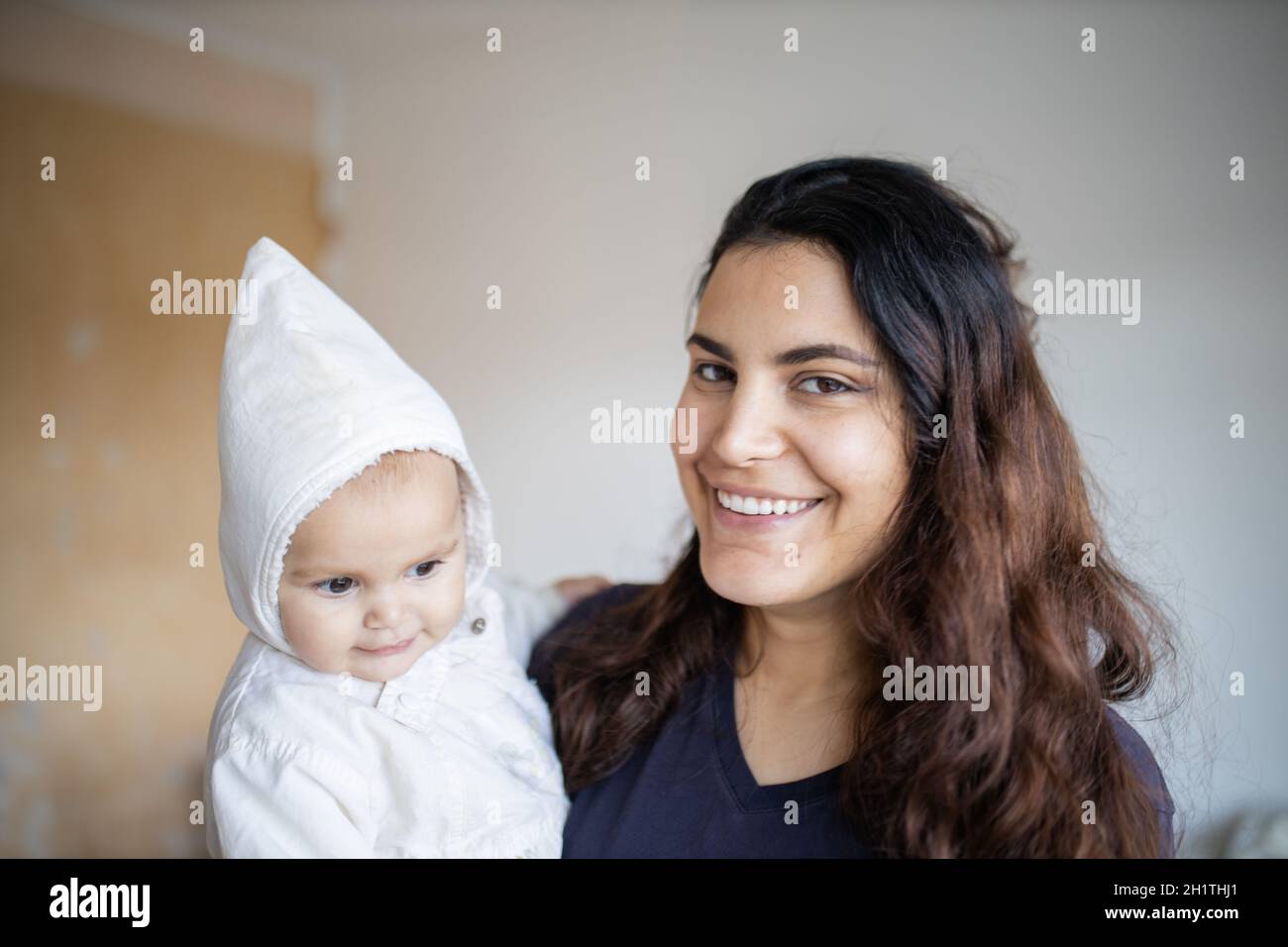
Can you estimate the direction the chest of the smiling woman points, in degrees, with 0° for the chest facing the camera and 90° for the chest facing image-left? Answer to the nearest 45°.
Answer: approximately 45°

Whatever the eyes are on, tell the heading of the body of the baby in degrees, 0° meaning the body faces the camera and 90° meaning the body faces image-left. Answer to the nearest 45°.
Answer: approximately 315°
